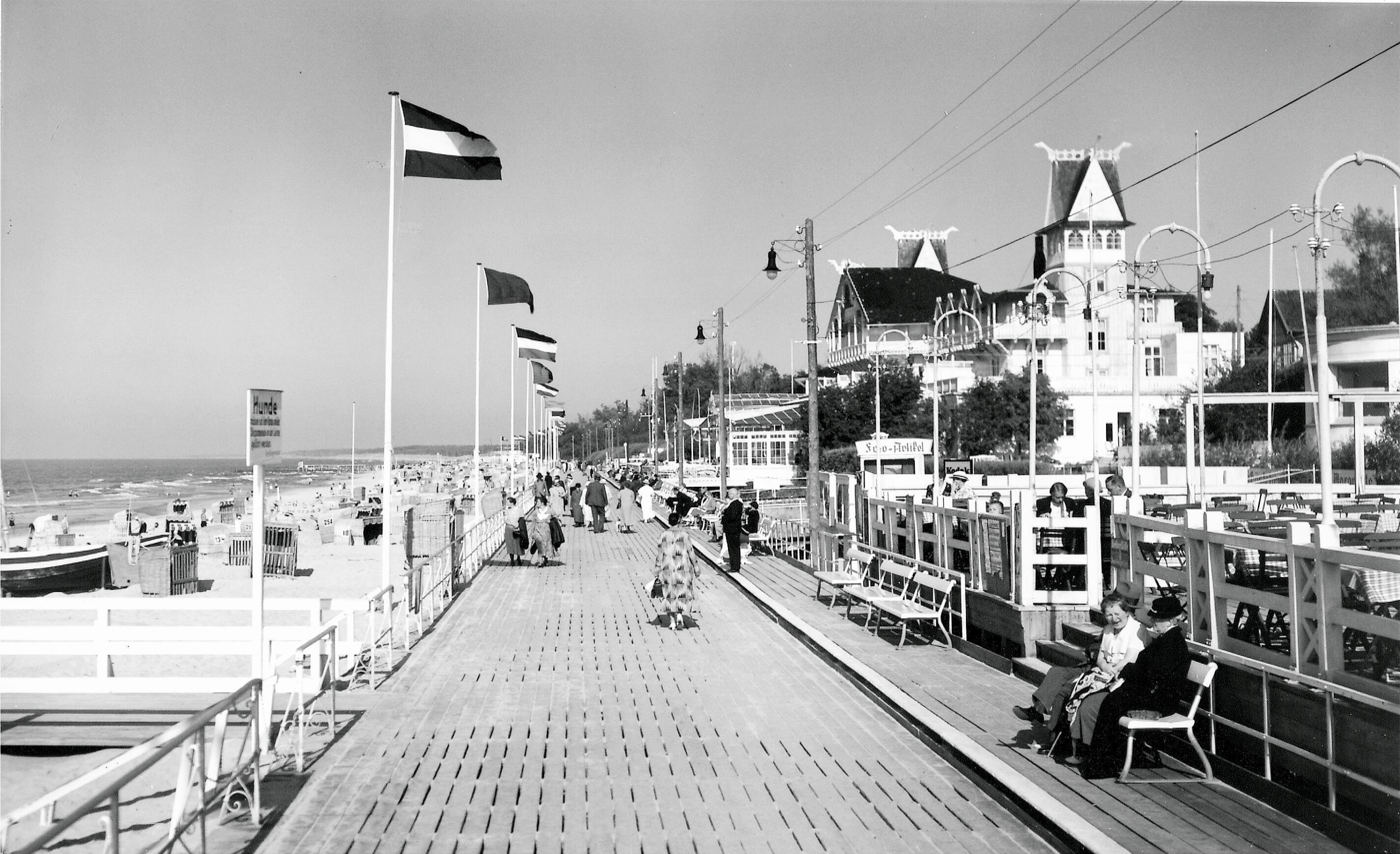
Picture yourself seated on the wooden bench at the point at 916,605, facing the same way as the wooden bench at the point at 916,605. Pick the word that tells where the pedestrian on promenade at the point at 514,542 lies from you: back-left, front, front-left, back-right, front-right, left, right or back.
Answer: right

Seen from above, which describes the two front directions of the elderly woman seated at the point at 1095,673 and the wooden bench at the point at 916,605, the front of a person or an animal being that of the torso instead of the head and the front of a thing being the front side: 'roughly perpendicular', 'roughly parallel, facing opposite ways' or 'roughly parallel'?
roughly parallel

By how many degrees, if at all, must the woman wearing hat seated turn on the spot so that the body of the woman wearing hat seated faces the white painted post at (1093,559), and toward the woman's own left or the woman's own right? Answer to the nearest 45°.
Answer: approximately 90° to the woman's own right

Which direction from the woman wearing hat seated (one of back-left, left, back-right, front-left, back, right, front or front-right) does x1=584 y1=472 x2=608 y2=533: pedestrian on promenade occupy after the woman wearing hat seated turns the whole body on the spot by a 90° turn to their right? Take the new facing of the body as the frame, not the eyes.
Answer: front-left

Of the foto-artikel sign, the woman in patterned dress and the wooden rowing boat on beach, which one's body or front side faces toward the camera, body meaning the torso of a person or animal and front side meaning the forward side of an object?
the foto-artikel sign

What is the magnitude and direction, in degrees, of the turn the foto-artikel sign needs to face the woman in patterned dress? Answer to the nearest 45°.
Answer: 0° — it already faces them

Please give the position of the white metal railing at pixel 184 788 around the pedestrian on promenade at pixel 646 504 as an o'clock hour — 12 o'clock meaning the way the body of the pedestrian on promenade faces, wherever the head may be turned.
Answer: The white metal railing is roughly at 6 o'clock from the pedestrian on promenade.

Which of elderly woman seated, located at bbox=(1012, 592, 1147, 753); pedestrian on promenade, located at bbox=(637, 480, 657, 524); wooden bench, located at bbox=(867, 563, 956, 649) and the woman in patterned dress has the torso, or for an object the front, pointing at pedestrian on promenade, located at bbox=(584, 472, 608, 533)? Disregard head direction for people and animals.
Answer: the woman in patterned dress

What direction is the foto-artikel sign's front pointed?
toward the camera

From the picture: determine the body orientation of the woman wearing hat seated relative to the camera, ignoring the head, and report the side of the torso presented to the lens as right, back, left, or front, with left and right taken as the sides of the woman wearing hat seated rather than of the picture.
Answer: left

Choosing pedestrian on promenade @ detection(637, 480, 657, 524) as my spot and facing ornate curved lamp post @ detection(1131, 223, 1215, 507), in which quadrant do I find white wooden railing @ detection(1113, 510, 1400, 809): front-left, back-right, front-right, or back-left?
front-right

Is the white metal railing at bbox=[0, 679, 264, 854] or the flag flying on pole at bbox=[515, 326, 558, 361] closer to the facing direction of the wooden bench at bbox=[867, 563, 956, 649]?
the white metal railing

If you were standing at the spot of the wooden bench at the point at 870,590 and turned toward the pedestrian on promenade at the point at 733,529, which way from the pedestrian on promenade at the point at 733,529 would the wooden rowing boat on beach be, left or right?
left

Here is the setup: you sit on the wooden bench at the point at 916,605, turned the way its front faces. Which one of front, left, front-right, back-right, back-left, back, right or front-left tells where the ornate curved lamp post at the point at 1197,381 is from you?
back

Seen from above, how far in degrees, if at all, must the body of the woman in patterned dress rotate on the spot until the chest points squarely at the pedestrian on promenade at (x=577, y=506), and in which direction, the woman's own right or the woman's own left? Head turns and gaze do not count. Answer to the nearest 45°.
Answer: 0° — they already face them

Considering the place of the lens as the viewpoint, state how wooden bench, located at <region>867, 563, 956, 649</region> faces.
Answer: facing the viewer and to the left of the viewer
